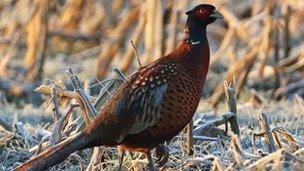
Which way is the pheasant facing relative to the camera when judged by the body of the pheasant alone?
to the viewer's right
